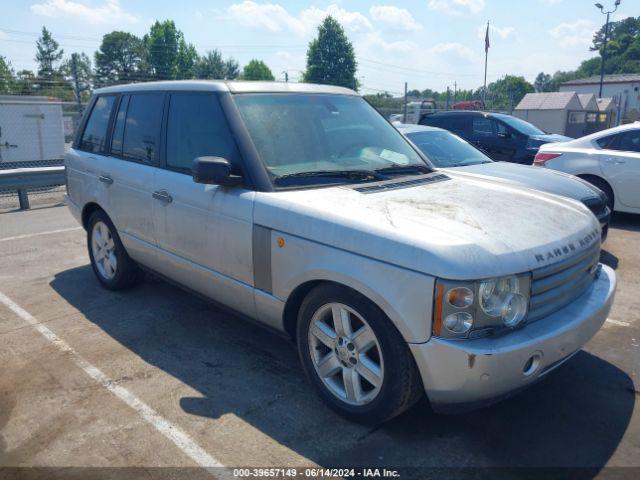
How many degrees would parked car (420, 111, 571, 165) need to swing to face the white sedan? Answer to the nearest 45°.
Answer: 0° — it already faces it

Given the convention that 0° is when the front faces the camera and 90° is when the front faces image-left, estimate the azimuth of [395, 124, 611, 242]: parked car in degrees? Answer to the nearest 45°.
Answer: approximately 315°

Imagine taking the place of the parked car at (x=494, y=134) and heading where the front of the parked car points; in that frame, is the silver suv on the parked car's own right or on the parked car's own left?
on the parked car's own right

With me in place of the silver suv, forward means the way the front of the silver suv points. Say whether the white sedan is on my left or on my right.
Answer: on my left

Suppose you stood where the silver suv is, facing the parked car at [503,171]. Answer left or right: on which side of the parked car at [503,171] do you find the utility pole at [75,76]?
left

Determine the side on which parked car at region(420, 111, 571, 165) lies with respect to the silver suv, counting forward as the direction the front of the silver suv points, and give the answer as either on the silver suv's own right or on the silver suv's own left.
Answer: on the silver suv's own left

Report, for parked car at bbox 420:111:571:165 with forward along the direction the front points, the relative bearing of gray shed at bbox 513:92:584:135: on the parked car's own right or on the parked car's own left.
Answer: on the parked car's own left

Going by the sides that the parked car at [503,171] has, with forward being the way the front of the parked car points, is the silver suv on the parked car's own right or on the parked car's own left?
on the parked car's own right

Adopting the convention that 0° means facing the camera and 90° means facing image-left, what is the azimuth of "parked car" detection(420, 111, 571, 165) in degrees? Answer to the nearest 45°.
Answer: approximately 315°
